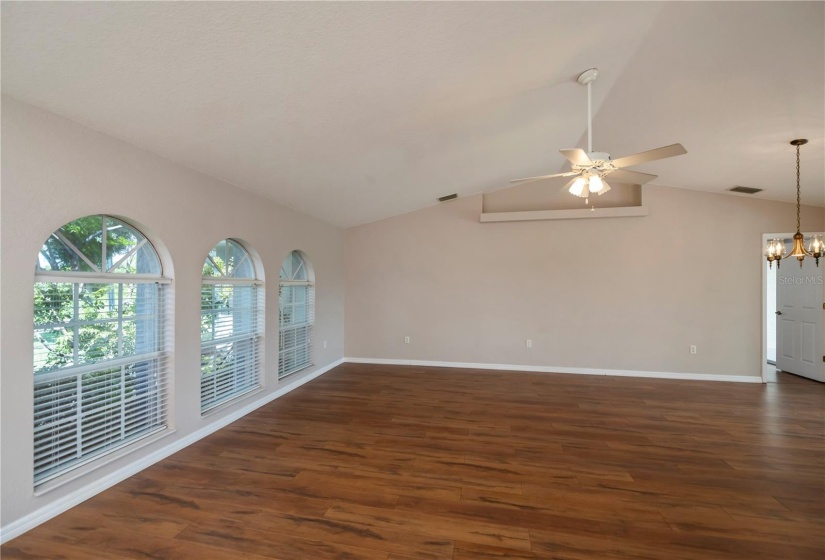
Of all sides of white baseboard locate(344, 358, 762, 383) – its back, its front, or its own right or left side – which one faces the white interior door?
left

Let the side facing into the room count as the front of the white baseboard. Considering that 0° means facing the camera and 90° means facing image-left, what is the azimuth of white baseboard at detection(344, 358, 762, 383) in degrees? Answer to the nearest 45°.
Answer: approximately 0°

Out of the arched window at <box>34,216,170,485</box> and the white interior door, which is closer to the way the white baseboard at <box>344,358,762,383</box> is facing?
the arched window

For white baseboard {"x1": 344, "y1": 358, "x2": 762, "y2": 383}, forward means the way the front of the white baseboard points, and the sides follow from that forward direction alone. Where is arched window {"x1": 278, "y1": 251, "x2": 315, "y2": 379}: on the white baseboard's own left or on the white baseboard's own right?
on the white baseboard's own right

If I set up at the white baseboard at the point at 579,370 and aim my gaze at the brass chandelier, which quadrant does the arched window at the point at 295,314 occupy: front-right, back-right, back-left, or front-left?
back-right

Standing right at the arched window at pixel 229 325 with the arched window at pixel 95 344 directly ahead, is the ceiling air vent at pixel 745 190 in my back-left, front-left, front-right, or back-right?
back-left

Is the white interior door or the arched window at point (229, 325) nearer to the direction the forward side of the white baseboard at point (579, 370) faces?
the arched window
